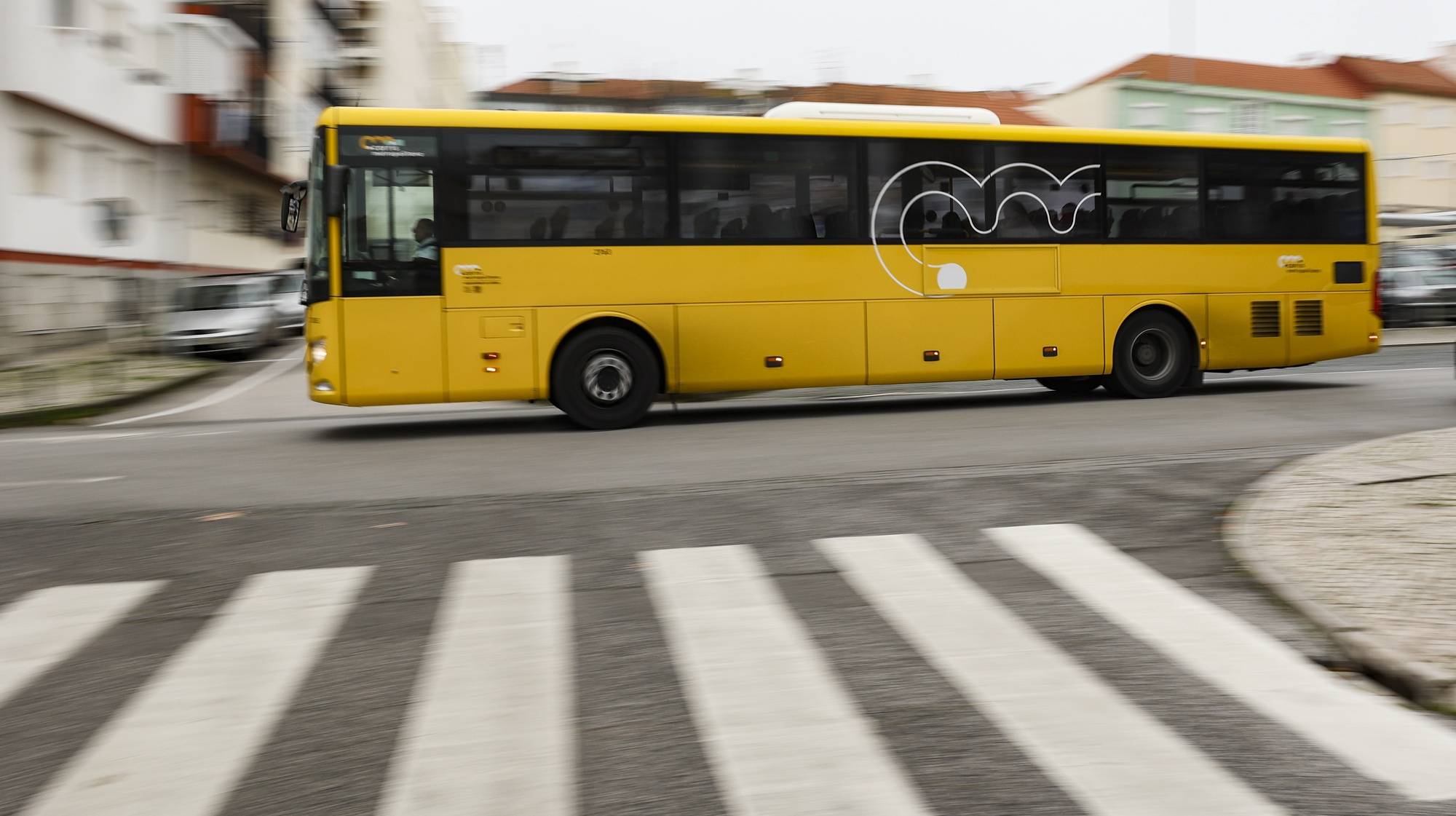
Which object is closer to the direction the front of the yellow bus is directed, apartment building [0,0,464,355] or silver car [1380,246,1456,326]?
the apartment building

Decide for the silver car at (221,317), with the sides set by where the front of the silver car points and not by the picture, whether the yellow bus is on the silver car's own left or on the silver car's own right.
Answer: on the silver car's own left

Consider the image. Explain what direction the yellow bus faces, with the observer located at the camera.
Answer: facing to the left of the viewer

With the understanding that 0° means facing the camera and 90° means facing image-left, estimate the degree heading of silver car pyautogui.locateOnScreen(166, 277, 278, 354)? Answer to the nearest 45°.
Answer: approximately 45°

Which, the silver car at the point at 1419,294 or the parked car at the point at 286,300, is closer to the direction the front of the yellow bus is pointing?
the parked car

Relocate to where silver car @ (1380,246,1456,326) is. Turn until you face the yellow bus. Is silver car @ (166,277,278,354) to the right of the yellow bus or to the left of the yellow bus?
right
